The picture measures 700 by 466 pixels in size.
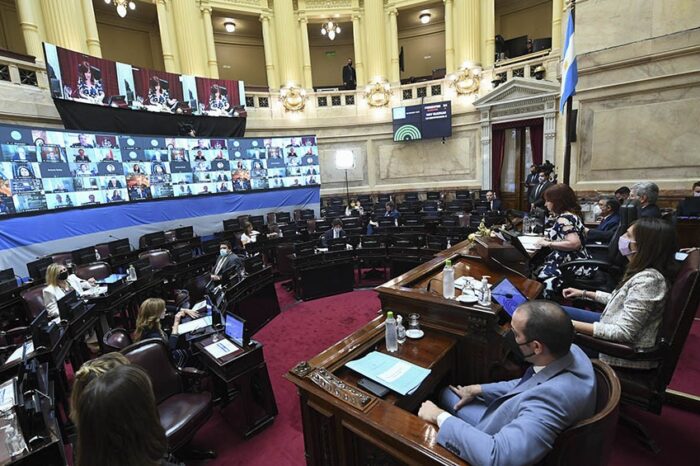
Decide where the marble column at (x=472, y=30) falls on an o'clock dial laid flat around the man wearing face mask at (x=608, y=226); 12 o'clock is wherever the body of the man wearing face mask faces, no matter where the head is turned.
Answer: The marble column is roughly at 2 o'clock from the man wearing face mask.

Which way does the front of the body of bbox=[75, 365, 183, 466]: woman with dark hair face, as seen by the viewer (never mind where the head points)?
away from the camera

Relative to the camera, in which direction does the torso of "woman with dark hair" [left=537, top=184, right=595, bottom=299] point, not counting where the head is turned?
to the viewer's left

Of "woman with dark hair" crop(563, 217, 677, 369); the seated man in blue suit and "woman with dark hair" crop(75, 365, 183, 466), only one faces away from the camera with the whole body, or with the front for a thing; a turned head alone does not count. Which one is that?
"woman with dark hair" crop(75, 365, 183, 466)

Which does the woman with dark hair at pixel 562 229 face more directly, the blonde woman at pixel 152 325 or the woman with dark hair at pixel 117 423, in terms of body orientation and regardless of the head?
the blonde woman

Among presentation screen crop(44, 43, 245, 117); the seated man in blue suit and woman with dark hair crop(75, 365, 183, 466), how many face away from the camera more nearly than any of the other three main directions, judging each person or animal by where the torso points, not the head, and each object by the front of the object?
1

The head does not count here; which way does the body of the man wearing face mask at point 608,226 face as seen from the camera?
to the viewer's left

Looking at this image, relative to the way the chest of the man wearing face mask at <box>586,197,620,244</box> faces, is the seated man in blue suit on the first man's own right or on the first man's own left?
on the first man's own left

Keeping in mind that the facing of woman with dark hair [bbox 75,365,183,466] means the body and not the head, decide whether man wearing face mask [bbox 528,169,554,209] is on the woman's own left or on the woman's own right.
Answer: on the woman's own right

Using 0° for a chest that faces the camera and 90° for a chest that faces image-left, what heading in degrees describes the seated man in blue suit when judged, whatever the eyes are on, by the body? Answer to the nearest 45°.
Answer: approximately 90°

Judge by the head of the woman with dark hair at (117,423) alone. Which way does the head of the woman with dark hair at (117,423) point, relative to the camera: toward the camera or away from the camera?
away from the camera

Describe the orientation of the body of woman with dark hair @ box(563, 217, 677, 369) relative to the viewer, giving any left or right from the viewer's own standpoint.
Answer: facing to the left of the viewer
